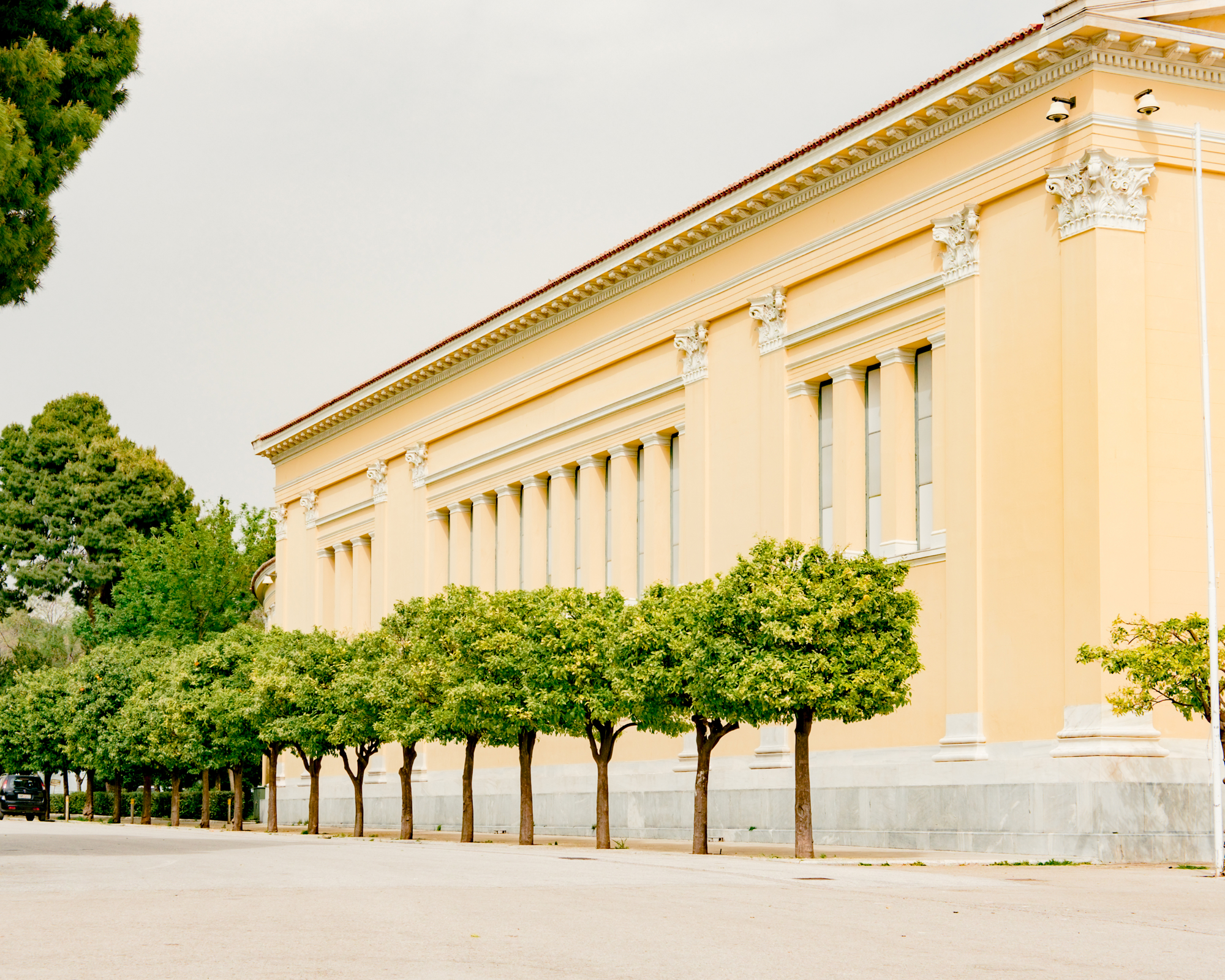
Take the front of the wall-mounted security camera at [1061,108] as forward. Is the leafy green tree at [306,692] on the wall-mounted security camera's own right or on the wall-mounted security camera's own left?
on the wall-mounted security camera's own right

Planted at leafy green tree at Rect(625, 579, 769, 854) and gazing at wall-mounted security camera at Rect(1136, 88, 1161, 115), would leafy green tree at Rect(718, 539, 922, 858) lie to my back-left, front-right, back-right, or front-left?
front-right

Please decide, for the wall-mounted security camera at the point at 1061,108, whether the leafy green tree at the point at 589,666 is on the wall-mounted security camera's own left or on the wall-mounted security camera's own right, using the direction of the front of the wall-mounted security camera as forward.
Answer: on the wall-mounted security camera's own right

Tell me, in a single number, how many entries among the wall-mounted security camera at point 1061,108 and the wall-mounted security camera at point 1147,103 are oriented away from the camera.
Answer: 0

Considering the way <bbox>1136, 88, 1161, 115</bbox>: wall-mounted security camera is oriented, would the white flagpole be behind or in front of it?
in front
